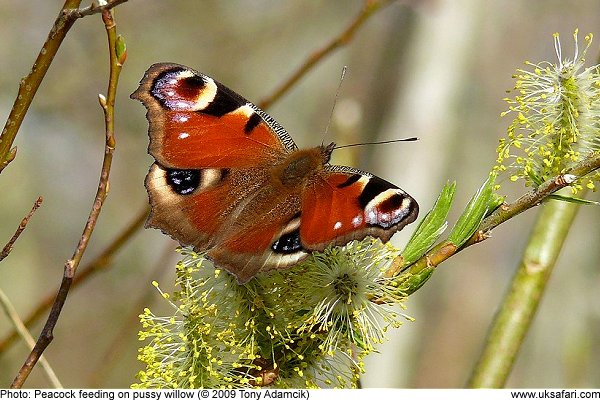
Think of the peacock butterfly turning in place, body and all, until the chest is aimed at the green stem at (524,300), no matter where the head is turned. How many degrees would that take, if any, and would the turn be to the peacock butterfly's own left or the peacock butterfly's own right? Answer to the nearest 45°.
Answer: approximately 45° to the peacock butterfly's own right

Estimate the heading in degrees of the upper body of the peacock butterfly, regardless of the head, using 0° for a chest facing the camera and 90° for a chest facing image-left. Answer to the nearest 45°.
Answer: approximately 225°
